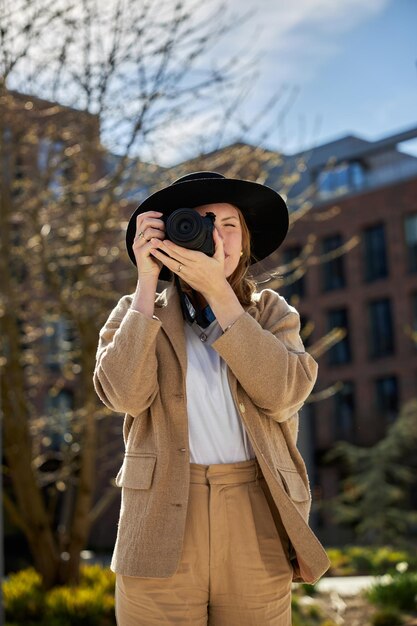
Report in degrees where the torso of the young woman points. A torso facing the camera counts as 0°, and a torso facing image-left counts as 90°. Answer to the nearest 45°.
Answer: approximately 0°

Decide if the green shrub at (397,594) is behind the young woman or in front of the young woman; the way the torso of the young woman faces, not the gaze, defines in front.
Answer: behind

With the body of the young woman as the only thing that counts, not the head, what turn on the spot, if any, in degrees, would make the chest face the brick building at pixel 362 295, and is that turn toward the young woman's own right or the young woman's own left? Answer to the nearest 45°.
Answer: approximately 180°

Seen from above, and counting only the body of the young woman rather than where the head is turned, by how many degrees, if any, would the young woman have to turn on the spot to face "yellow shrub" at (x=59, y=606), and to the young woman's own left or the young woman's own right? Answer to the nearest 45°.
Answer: approximately 180°

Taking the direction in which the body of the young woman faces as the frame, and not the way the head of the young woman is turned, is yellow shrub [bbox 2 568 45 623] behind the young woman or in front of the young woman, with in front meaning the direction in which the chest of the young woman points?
behind
